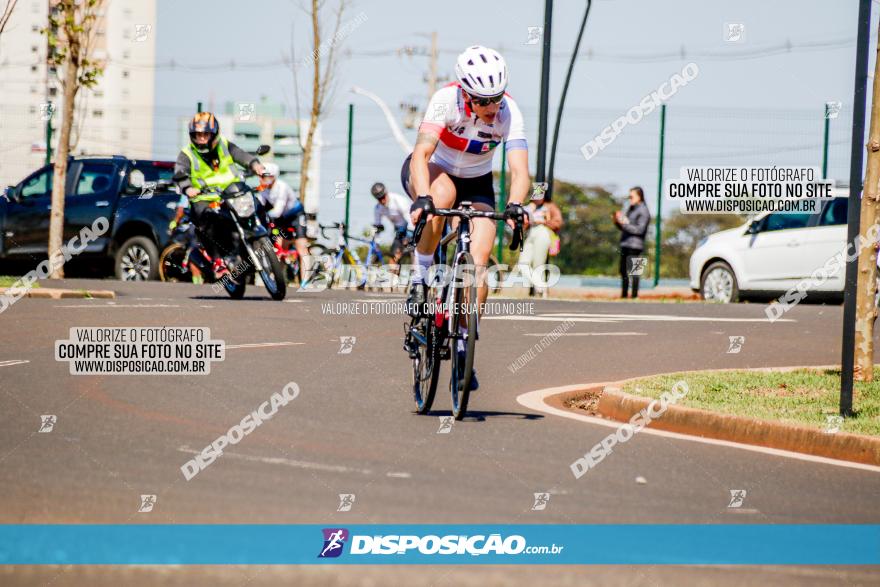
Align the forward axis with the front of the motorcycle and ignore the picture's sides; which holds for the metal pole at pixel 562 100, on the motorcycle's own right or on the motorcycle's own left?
on the motorcycle's own left

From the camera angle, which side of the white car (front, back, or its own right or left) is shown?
left

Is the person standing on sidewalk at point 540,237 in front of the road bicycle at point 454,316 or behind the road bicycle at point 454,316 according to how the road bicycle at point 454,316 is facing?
behind

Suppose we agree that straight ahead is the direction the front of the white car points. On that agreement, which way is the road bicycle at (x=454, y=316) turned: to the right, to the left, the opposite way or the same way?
to the left

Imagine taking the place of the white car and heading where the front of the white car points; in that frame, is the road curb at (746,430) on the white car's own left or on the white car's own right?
on the white car's own left

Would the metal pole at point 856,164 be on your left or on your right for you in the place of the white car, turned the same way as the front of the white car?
on your left

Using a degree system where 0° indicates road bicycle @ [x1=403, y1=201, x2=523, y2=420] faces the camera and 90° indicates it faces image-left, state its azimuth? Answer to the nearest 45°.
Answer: approximately 0°

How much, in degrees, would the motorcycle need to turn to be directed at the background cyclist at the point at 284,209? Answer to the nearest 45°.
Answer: approximately 135° to its left

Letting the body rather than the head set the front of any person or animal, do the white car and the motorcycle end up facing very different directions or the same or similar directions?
very different directions

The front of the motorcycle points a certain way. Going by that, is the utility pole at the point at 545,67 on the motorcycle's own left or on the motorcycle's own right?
on the motorcycle's own left

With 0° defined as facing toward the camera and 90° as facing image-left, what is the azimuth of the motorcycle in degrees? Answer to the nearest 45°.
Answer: approximately 315°

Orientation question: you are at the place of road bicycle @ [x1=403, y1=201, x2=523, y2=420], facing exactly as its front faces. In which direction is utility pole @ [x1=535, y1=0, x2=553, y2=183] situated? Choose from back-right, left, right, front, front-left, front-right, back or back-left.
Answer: back

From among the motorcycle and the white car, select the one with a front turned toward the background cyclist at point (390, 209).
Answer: the white car

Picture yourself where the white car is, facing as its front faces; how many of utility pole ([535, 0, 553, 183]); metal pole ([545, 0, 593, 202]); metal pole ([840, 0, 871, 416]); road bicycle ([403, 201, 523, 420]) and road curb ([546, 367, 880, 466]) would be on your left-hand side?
3

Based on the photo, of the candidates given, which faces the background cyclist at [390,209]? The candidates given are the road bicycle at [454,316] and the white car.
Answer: the white car

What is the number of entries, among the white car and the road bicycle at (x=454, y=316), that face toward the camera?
1

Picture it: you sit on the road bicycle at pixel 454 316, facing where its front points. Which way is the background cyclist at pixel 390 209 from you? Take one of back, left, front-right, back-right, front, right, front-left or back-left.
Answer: back
